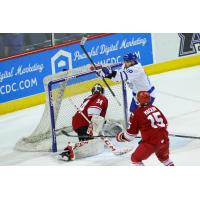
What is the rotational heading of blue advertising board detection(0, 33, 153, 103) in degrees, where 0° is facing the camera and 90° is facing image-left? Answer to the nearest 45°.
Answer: approximately 315°

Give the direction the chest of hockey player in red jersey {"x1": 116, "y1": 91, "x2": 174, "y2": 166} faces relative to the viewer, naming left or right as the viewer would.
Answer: facing away from the viewer and to the left of the viewer

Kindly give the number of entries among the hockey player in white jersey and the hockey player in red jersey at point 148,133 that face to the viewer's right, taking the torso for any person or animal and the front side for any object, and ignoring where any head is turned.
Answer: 0

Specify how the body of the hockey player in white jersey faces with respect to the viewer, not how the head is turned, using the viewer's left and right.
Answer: facing the viewer and to the left of the viewer

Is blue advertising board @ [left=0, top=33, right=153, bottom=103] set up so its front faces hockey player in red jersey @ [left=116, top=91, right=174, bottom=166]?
yes

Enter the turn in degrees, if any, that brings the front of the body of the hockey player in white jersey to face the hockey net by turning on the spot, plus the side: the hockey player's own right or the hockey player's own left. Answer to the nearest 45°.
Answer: approximately 45° to the hockey player's own right

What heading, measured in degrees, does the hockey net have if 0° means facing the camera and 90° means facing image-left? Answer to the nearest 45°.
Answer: approximately 315°

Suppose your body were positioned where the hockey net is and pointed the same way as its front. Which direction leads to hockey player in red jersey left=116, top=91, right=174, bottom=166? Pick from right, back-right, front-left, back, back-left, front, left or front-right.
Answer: front

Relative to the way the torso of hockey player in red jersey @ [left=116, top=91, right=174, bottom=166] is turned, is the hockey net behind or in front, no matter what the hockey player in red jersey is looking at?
in front

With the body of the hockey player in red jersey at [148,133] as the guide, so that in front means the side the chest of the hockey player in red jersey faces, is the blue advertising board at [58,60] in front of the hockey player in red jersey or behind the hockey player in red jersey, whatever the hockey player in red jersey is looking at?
in front
